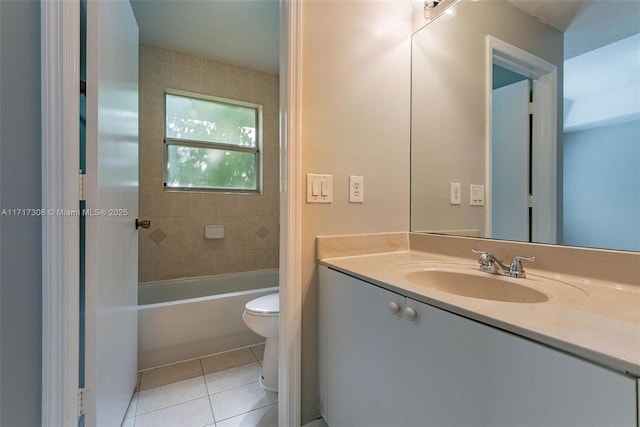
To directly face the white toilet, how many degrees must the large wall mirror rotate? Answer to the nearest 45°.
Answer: approximately 45° to its right

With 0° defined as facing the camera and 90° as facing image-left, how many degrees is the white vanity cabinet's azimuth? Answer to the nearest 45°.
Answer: approximately 45°

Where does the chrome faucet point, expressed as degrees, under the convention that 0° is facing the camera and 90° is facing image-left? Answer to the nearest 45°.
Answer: approximately 45°

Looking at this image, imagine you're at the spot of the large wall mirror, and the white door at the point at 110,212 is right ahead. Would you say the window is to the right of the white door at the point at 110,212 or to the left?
right

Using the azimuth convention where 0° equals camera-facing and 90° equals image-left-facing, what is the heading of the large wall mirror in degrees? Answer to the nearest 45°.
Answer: approximately 45°

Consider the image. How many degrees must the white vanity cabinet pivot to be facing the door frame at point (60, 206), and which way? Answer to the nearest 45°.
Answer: approximately 45° to its right

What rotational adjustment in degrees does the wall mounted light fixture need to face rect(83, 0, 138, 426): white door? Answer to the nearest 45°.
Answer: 0° — it already faces it

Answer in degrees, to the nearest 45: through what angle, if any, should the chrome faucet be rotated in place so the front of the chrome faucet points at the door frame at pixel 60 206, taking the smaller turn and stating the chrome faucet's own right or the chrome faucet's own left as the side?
0° — it already faces it
